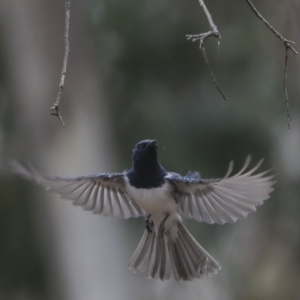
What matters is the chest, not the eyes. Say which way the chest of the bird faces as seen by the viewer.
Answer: toward the camera
